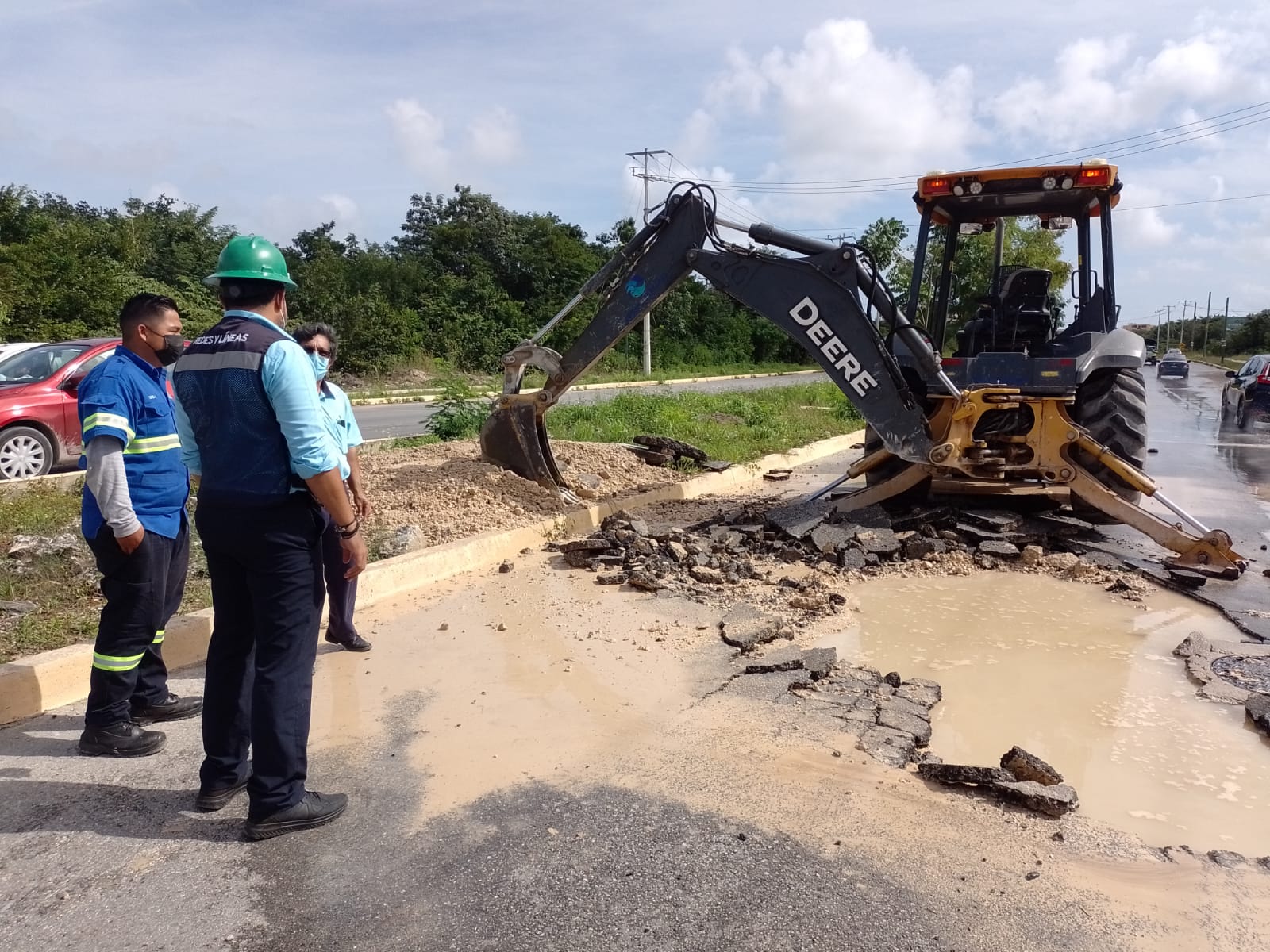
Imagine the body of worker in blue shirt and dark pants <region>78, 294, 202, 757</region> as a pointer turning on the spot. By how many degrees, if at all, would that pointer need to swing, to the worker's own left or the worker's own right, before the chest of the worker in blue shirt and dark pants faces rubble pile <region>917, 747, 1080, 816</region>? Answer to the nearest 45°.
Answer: approximately 45° to the worker's own right

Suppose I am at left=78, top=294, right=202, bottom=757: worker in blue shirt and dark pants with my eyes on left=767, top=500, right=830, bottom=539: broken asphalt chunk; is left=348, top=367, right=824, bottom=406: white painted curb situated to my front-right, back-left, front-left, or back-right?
front-left

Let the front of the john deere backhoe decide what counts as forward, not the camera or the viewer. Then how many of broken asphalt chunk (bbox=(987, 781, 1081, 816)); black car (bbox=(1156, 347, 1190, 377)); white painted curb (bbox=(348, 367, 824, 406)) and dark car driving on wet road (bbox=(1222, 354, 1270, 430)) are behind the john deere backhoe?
1

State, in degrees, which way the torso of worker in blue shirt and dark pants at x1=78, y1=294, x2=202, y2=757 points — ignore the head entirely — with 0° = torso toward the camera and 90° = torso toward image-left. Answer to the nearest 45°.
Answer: approximately 270°

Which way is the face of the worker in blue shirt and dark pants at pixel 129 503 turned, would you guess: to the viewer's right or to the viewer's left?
to the viewer's right

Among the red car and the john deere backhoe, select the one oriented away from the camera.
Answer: the john deere backhoe

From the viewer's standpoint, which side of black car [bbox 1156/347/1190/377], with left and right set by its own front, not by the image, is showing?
back

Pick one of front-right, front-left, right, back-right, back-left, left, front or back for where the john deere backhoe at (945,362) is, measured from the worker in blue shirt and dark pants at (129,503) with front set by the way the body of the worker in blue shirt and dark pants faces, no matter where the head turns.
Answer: front

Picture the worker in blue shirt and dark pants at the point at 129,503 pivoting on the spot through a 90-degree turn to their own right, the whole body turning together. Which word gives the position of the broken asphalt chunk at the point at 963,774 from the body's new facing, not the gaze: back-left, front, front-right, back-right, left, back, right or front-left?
front-left

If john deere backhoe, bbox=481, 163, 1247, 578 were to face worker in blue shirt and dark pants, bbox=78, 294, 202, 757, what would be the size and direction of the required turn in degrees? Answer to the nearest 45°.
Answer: approximately 135° to its left

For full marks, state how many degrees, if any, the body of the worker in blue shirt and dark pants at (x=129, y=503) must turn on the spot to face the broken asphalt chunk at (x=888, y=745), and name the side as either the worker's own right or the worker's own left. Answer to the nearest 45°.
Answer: approximately 45° to the worker's own right

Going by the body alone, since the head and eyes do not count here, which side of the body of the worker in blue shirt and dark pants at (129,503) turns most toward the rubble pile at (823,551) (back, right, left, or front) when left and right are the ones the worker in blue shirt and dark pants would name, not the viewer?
front

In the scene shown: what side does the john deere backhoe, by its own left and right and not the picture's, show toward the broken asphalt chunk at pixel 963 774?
back

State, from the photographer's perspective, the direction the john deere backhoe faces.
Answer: facing away from the viewer

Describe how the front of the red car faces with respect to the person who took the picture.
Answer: facing the viewer and to the left of the viewer
